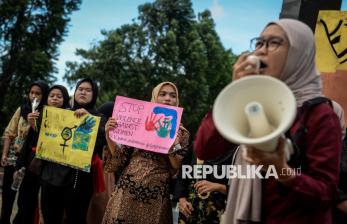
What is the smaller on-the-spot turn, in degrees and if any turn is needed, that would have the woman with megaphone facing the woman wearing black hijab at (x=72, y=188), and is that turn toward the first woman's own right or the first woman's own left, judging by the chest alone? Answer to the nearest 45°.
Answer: approximately 90° to the first woman's own right

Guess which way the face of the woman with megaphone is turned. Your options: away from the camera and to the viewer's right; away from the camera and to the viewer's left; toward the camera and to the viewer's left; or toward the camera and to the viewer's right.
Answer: toward the camera and to the viewer's left

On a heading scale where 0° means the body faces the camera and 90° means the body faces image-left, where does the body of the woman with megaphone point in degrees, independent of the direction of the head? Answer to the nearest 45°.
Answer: approximately 45°
